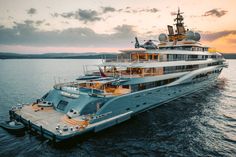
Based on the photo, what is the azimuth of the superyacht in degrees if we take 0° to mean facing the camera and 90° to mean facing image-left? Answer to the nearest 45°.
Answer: approximately 225°

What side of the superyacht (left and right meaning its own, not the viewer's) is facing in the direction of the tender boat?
back
